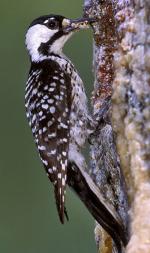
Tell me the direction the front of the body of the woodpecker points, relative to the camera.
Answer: to the viewer's right
